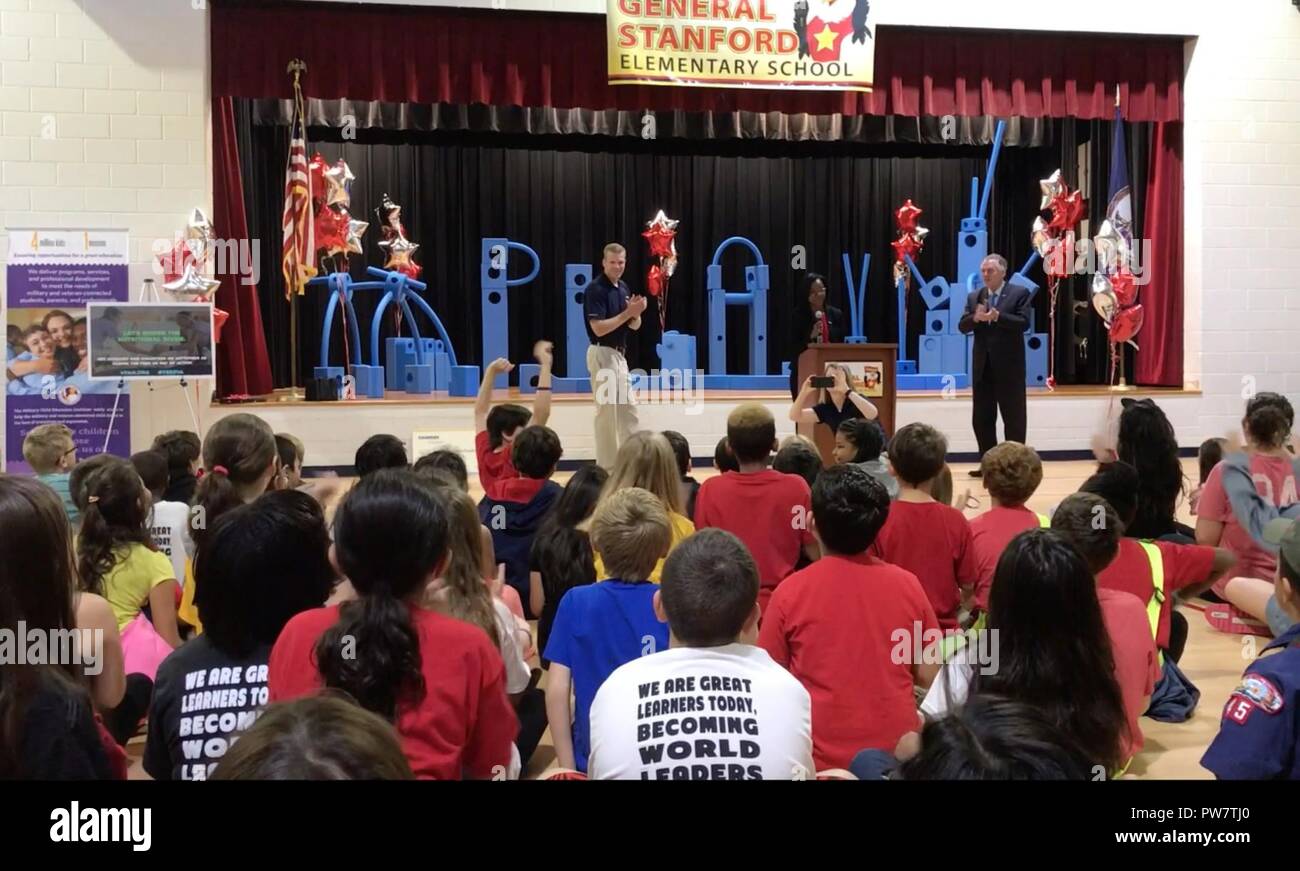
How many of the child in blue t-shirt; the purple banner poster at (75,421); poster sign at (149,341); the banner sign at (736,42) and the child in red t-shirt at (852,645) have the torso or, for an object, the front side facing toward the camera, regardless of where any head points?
3

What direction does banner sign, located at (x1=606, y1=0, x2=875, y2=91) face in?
toward the camera

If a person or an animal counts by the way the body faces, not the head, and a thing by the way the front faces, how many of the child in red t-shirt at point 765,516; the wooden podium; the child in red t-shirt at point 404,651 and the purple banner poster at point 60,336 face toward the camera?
2

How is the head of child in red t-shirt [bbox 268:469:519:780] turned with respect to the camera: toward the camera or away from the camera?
away from the camera

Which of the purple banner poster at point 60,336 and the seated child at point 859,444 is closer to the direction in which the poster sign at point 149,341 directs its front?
the seated child

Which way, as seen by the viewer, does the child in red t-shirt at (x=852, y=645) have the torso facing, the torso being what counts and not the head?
away from the camera

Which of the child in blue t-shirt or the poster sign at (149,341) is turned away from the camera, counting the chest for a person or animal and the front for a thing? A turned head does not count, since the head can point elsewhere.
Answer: the child in blue t-shirt

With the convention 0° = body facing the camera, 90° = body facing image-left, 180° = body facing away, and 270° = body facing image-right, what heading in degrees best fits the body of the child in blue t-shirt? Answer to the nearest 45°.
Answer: approximately 180°

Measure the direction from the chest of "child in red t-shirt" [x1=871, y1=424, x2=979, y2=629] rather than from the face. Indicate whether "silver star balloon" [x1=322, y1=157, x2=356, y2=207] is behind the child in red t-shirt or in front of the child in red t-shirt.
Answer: in front

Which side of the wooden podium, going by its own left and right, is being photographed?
front

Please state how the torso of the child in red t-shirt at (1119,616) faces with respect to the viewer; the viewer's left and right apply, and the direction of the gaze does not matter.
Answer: facing away from the viewer and to the left of the viewer

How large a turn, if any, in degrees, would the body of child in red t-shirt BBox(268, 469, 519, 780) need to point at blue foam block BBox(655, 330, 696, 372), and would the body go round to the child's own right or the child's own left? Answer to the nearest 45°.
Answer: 0° — they already face it

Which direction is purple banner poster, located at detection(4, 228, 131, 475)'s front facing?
toward the camera

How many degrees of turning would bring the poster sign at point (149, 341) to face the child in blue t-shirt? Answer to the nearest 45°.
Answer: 0° — it already faces them

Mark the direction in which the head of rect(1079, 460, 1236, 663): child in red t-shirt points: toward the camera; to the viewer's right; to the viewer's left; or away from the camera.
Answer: away from the camera

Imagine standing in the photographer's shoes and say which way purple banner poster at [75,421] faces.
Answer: facing the viewer

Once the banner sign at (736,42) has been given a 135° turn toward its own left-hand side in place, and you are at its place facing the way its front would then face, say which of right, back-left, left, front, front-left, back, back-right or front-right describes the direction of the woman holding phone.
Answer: back-right

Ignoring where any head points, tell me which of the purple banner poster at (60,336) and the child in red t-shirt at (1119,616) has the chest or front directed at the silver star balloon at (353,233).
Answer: the child in red t-shirt

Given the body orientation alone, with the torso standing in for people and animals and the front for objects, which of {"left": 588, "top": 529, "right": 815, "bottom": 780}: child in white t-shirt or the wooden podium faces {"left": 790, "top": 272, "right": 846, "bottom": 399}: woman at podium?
the child in white t-shirt

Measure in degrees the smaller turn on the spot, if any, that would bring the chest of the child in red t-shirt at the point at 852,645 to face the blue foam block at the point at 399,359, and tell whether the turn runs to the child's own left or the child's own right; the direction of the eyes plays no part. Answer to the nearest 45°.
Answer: approximately 45° to the child's own left
